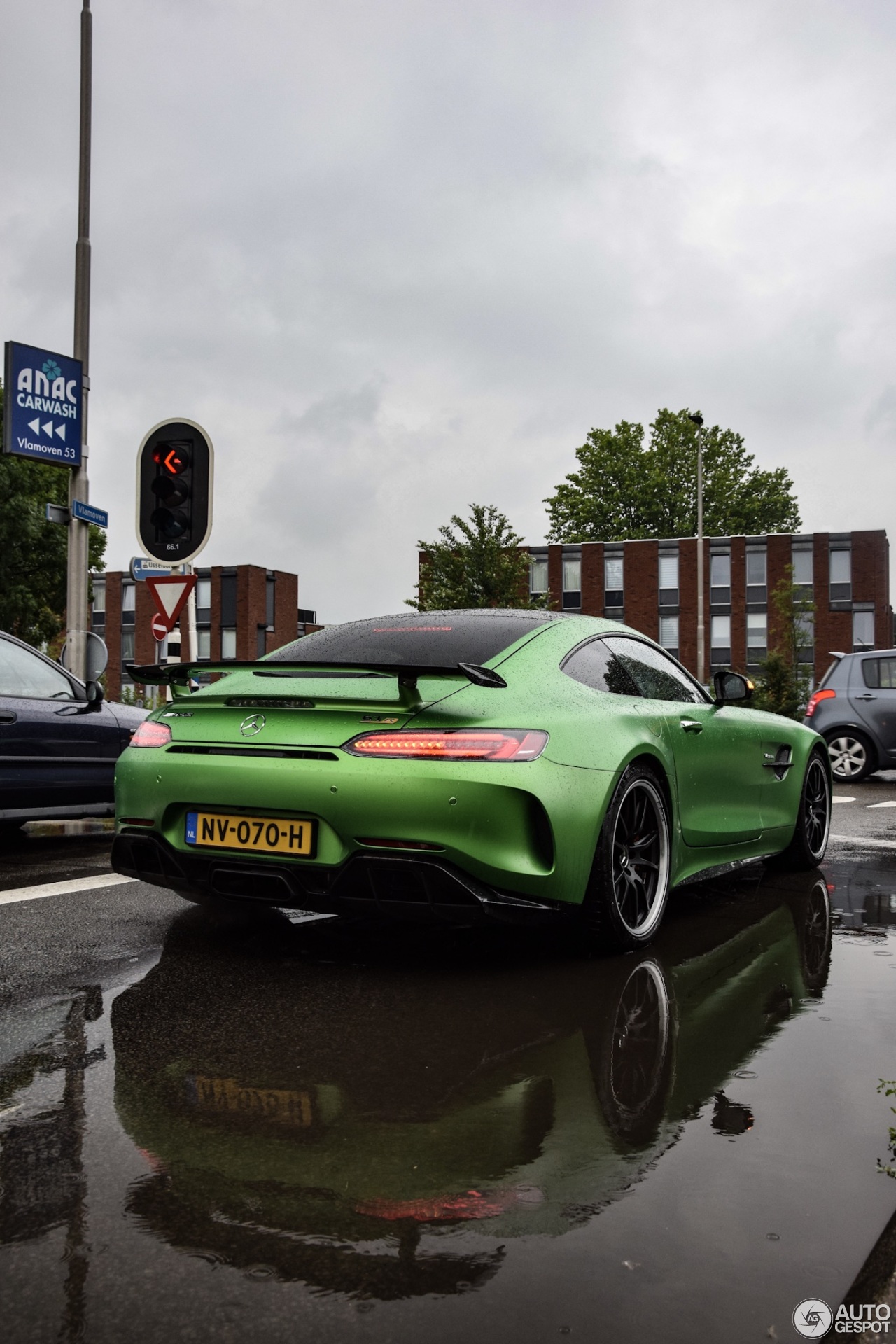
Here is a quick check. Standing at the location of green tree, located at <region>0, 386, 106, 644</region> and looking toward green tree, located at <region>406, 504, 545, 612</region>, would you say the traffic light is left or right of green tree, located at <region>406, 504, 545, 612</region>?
right

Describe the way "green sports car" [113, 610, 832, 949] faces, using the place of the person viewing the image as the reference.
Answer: facing away from the viewer and to the right of the viewer

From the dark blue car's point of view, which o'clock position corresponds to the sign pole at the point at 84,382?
The sign pole is roughly at 9 o'clock from the dark blue car.

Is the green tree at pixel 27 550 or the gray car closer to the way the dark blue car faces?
the gray car

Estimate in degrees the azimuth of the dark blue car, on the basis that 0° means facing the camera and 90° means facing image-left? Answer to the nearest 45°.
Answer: approximately 270°

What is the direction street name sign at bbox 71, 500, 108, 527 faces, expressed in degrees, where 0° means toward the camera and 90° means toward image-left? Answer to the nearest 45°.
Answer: approximately 315°

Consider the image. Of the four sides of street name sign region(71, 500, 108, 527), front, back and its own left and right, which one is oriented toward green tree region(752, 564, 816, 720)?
left
